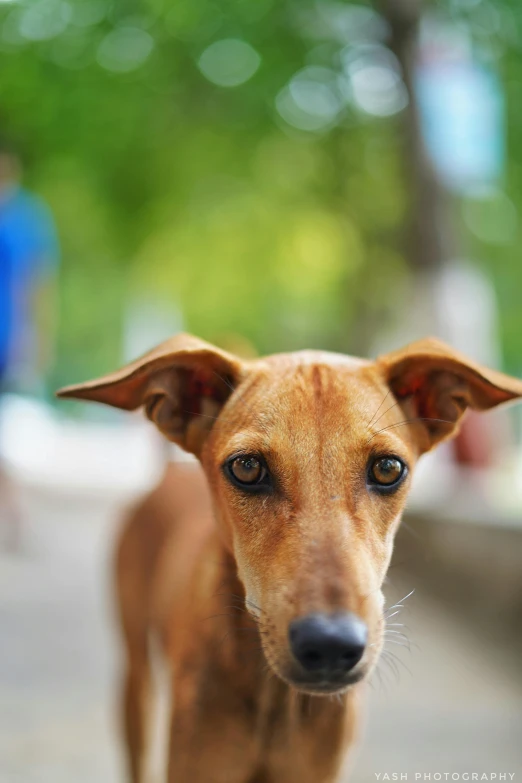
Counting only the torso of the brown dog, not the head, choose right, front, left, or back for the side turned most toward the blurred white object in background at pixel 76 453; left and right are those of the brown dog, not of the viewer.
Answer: back

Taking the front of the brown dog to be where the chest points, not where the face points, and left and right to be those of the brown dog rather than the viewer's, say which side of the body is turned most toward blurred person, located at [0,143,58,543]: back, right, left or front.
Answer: back

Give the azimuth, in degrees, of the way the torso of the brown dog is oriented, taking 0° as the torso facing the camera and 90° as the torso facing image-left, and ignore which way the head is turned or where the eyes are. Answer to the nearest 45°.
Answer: approximately 0°
